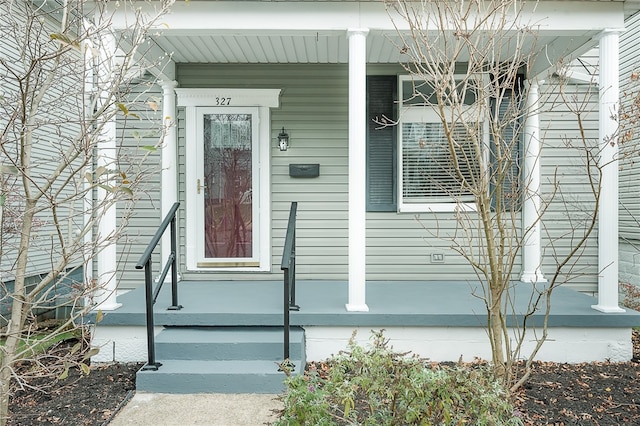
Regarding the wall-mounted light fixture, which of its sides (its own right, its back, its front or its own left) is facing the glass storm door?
right

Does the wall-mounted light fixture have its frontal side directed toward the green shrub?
yes

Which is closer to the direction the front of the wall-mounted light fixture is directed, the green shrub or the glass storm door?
the green shrub

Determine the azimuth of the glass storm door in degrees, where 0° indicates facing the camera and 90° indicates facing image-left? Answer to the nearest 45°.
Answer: approximately 0°

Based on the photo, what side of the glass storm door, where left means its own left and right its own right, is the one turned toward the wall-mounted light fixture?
left

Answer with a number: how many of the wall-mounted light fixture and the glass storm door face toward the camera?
2
